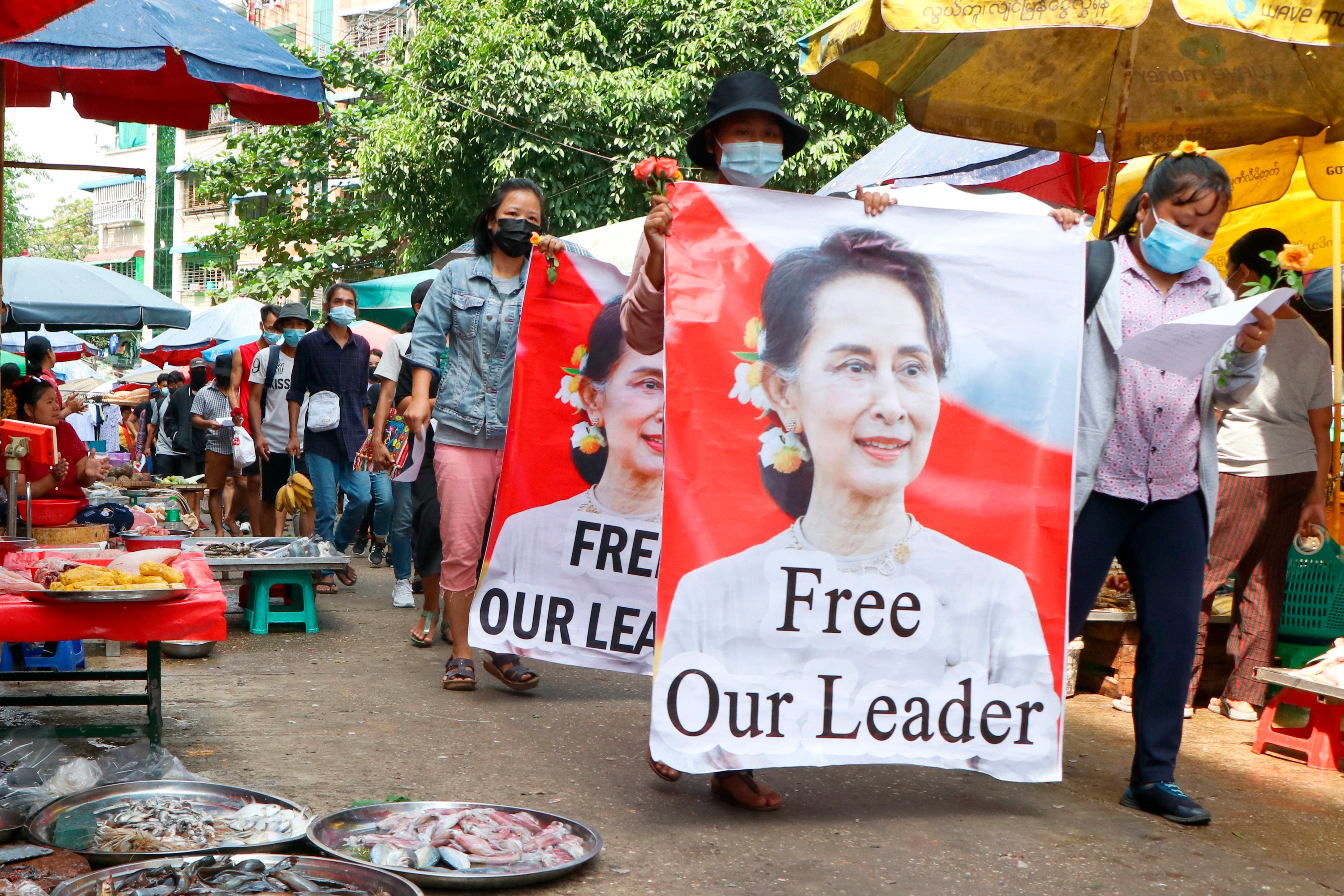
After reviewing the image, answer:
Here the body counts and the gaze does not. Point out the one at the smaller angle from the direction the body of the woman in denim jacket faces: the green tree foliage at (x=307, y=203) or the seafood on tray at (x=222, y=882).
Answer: the seafood on tray

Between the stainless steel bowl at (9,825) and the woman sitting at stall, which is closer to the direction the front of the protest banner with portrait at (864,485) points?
the stainless steel bowl

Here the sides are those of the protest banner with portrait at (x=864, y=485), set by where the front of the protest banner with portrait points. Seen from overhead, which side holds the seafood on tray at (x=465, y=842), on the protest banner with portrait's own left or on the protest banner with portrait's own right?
on the protest banner with portrait's own right

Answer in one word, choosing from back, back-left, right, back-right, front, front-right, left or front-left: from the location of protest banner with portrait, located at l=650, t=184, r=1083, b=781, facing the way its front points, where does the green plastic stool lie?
back-right

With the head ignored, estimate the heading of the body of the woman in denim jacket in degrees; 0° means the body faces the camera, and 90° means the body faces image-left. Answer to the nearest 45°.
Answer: approximately 315°

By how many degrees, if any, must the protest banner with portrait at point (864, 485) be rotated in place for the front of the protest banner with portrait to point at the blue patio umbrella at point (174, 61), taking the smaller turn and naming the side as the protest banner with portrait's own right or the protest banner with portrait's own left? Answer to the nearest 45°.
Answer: approximately 90° to the protest banner with portrait's own right

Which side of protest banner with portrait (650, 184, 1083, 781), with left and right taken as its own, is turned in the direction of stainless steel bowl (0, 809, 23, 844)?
right

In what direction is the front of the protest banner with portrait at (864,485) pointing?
toward the camera

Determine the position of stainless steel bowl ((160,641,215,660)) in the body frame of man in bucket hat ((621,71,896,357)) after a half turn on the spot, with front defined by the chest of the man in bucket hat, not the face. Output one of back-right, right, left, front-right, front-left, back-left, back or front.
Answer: front-left

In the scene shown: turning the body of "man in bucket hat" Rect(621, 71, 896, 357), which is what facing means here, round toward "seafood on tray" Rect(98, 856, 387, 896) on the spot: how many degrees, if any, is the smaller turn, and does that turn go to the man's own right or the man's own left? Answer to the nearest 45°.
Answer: approximately 45° to the man's own right

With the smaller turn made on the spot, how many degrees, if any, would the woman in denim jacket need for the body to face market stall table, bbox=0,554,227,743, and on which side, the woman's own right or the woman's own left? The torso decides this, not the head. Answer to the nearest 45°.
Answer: approximately 90° to the woman's own right

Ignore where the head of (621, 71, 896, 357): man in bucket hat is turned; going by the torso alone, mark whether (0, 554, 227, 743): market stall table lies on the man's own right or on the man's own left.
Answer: on the man's own right

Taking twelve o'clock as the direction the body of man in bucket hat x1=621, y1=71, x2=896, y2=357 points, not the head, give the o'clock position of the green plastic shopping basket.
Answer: The green plastic shopping basket is roughly at 8 o'clock from the man in bucket hat.

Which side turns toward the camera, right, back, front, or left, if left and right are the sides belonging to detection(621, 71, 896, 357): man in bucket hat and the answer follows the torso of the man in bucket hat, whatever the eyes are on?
front
